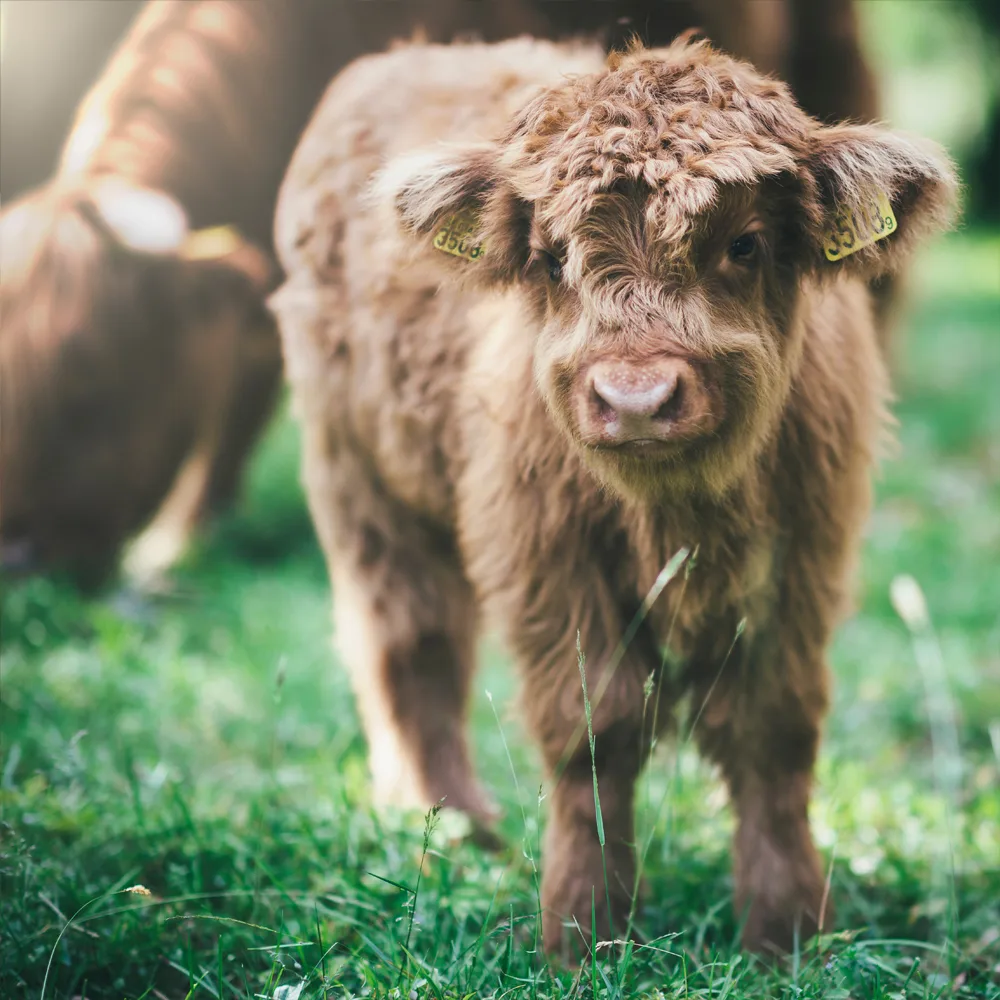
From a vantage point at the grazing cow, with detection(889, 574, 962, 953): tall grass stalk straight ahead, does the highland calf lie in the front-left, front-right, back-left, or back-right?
front-right

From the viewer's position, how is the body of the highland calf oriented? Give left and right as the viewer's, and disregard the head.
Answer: facing the viewer and to the right of the viewer

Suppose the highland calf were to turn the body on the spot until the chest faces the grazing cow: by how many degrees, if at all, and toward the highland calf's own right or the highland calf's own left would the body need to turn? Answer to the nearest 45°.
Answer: approximately 180°

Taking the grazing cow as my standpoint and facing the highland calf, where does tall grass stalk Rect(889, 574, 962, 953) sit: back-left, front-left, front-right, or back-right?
front-left

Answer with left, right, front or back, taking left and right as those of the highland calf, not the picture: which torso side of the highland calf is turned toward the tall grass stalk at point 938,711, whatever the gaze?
left
